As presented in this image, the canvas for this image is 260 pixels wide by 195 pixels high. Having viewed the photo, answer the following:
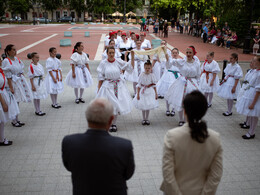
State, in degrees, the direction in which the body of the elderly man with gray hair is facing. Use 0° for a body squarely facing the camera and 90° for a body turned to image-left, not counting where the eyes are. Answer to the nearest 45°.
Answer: approximately 180°

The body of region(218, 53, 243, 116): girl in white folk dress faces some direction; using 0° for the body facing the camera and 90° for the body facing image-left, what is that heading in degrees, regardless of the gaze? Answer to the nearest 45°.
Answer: approximately 45°

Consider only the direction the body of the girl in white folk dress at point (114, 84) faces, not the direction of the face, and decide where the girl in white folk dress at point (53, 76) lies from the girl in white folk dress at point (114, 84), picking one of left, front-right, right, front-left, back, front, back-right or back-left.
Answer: back-right

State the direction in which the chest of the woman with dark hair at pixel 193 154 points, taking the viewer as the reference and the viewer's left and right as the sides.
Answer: facing away from the viewer

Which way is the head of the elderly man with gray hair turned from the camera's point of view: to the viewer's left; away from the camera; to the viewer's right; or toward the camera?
away from the camera

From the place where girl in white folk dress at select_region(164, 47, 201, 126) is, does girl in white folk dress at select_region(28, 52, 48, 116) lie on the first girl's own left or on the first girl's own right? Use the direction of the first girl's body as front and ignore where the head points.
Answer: on the first girl's own right

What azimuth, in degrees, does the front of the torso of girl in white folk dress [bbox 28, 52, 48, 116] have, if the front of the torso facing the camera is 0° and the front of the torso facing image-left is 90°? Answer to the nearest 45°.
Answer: approximately 315°

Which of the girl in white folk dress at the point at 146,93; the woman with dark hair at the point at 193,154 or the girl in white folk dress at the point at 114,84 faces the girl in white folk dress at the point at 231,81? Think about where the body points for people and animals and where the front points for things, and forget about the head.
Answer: the woman with dark hair

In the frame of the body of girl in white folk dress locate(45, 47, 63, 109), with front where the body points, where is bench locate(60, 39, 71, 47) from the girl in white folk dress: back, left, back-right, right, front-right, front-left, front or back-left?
back-left

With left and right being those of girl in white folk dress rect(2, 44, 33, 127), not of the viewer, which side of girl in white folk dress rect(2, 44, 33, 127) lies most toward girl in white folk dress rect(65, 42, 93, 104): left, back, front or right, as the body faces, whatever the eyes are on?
left
